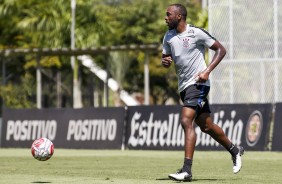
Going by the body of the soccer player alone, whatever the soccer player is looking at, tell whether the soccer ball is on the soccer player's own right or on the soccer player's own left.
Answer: on the soccer player's own right

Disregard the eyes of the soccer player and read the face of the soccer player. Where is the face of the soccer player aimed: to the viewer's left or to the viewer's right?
to the viewer's left

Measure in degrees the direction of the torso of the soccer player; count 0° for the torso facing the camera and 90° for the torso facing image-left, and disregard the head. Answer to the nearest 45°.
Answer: approximately 45°

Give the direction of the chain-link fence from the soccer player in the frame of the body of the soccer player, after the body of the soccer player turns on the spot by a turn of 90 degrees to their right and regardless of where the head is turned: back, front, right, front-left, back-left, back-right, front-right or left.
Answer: front-right
